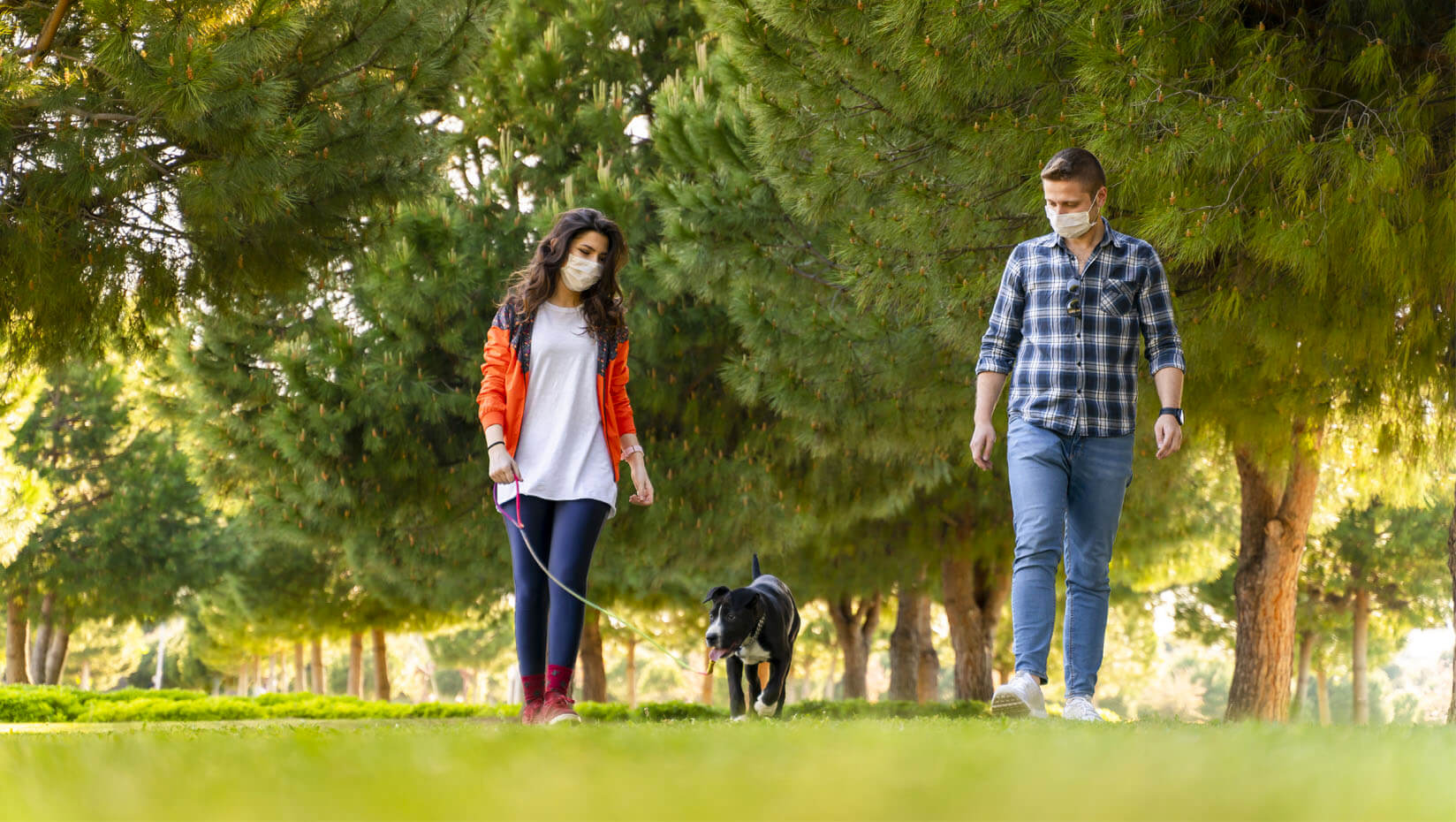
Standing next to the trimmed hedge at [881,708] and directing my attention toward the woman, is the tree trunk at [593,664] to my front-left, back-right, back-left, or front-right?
back-right

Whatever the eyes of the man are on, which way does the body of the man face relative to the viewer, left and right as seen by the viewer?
facing the viewer

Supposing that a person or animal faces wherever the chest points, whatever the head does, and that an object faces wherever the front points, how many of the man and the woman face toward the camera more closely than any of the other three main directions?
2

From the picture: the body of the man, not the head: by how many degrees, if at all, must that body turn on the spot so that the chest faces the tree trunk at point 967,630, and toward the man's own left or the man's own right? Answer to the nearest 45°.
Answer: approximately 180°

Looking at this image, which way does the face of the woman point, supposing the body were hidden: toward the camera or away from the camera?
toward the camera

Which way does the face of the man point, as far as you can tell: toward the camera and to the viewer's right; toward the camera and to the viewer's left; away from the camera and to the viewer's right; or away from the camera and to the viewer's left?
toward the camera and to the viewer's left

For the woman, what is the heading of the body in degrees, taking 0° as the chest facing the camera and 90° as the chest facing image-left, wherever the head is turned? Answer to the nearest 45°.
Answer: approximately 0°

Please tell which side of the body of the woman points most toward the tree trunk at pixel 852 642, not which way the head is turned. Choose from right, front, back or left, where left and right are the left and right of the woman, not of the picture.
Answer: back

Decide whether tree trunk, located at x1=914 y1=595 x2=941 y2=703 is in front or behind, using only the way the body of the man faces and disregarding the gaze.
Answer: behind

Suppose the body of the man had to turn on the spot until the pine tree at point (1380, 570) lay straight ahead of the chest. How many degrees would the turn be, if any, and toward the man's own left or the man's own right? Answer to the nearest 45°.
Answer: approximately 180°

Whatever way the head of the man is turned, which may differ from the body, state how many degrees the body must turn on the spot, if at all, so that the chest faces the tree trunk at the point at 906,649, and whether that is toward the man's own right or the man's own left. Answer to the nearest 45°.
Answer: approximately 180°

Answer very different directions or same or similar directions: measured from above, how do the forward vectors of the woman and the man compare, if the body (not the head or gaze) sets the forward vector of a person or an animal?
same or similar directions
